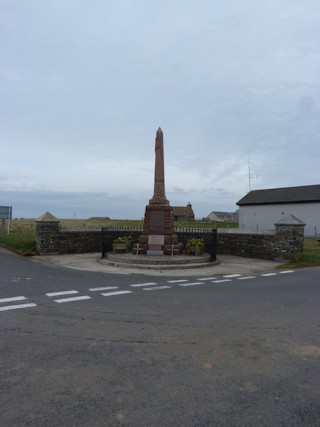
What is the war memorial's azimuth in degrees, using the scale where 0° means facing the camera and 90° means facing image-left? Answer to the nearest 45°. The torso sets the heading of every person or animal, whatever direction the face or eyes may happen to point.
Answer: approximately 0°

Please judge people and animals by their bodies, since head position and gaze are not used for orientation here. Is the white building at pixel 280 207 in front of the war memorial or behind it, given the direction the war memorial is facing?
behind
